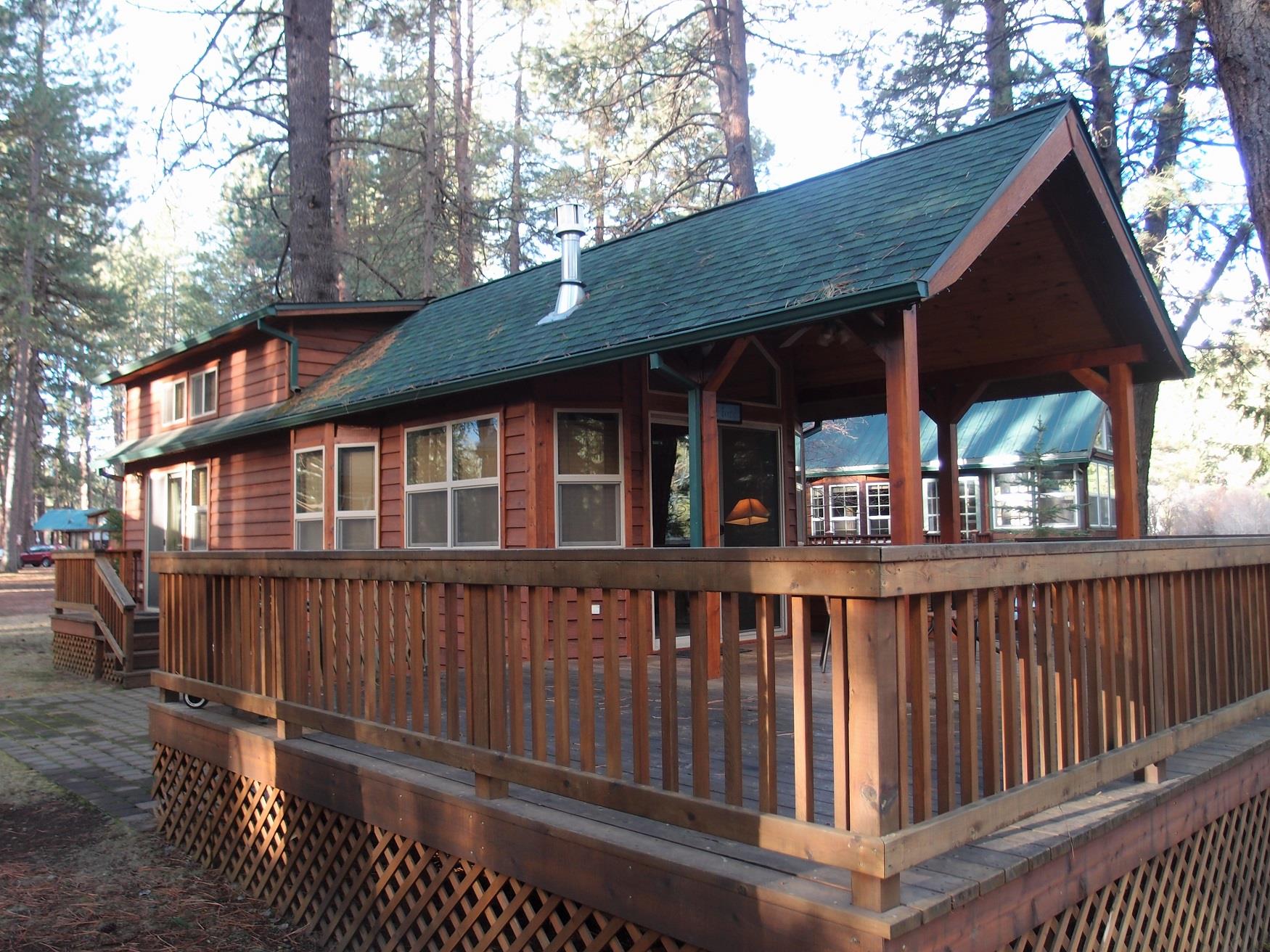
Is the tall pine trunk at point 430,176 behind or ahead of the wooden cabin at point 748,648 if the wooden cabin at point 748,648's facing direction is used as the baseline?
behind

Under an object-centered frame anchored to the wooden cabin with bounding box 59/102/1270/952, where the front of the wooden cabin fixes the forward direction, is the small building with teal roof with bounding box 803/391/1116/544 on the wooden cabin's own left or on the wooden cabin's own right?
on the wooden cabin's own left

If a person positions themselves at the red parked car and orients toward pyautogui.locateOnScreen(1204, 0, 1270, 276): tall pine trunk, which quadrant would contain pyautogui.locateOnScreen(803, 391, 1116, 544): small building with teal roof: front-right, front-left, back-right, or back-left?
front-left

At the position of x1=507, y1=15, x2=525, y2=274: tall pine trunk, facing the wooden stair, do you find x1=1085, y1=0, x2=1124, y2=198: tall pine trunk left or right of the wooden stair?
left

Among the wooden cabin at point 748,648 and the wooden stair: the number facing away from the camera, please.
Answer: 0
